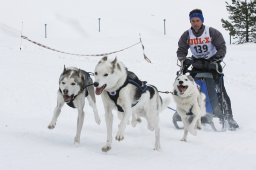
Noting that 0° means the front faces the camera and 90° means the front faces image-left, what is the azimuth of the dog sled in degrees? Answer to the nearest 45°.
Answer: approximately 45°

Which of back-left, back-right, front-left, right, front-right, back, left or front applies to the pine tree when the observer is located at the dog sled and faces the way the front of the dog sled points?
back-right

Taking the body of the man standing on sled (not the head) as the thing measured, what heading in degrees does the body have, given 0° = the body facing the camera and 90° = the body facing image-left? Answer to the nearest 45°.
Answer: approximately 0°

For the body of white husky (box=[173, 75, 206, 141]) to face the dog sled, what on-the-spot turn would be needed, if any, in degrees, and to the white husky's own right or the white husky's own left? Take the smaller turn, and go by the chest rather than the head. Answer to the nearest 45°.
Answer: approximately 180°

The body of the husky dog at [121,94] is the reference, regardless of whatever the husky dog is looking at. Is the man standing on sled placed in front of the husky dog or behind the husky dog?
behind
